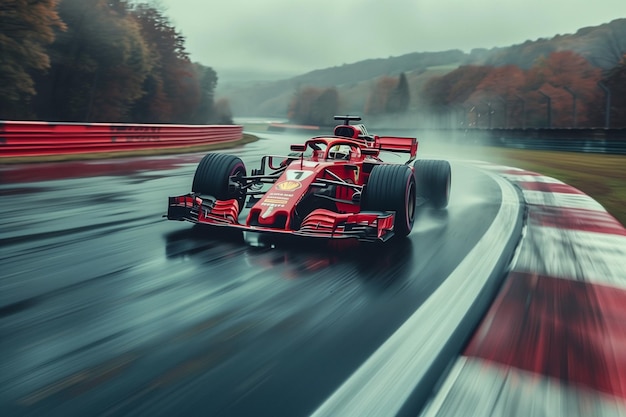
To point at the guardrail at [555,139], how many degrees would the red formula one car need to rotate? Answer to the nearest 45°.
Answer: approximately 180°

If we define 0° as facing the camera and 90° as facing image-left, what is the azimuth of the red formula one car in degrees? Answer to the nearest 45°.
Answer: approximately 45°

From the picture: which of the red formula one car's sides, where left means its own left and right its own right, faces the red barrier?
right
